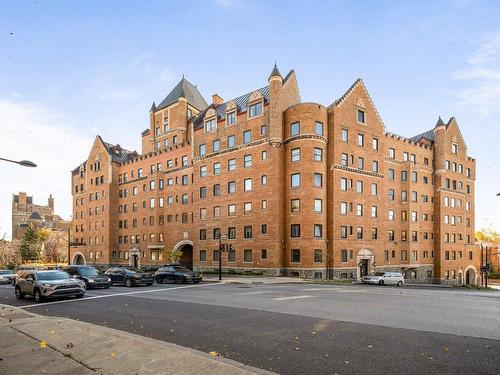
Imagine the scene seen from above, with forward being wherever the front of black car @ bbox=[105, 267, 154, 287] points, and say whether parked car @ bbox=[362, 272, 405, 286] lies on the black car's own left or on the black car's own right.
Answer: on the black car's own left

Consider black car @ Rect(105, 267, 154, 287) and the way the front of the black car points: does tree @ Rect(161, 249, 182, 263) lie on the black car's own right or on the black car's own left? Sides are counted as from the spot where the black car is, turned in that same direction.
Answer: on the black car's own left

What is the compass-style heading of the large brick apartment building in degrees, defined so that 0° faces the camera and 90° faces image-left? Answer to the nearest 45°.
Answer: approximately 45°

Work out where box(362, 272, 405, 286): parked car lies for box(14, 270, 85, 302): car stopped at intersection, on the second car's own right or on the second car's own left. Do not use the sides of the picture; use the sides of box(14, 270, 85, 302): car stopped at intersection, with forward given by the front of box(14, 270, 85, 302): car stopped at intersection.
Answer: on the second car's own left
